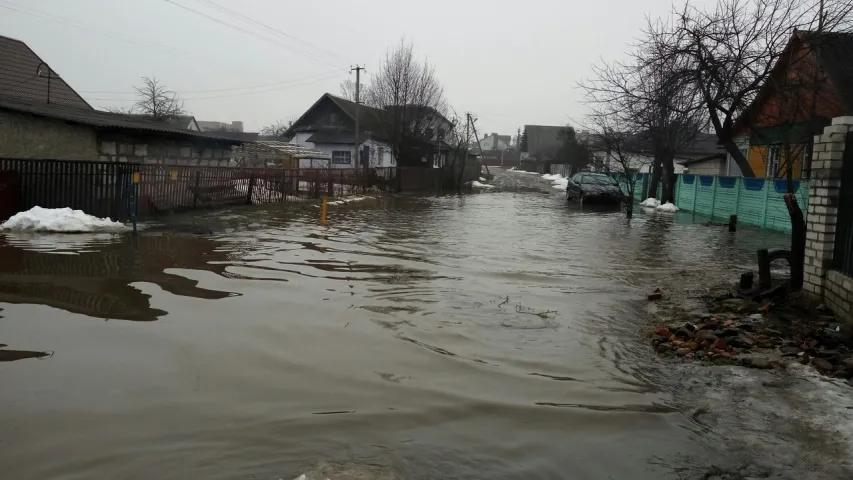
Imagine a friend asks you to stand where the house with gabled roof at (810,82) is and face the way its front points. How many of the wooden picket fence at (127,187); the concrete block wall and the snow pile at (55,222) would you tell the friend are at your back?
0

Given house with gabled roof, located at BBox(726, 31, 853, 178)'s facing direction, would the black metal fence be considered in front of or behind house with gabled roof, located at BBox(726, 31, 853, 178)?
in front

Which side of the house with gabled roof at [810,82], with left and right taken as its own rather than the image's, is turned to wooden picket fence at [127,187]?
front

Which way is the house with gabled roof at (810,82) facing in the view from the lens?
facing the viewer and to the left of the viewer

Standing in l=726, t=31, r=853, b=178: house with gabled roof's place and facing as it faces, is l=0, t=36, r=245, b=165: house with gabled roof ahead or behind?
ahead

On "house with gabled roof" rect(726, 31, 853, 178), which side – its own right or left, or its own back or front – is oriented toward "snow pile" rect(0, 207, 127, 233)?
front

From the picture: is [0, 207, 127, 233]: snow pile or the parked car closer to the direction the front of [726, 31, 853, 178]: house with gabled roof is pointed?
the snow pile

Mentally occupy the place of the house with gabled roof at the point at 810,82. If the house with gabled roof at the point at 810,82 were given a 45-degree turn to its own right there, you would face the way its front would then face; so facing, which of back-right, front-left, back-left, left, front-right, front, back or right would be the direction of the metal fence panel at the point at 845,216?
left

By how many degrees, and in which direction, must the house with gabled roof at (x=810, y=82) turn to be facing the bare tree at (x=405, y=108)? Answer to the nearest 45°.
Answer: approximately 90° to its right

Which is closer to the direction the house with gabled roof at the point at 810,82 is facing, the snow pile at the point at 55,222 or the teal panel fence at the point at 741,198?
the snow pile
